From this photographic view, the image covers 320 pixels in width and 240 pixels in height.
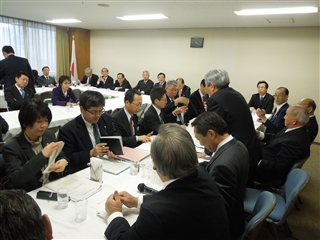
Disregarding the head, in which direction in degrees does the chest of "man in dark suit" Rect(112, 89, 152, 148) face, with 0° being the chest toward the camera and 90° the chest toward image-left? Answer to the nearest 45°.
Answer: approximately 315°

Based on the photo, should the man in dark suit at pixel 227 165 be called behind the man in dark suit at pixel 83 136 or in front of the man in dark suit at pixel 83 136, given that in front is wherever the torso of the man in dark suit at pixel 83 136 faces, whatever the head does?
in front

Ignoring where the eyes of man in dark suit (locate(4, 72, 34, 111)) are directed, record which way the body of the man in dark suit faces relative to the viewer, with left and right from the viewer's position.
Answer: facing the viewer and to the right of the viewer

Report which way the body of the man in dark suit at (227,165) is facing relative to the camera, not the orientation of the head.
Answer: to the viewer's left

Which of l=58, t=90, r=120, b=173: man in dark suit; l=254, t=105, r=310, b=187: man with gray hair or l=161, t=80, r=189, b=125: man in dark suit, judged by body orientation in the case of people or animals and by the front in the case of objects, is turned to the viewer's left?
the man with gray hair

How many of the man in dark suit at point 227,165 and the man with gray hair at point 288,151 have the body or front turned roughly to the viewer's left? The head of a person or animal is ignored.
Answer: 2

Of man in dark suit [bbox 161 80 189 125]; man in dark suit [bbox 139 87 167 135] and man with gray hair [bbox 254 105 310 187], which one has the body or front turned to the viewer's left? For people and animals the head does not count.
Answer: the man with gray hair

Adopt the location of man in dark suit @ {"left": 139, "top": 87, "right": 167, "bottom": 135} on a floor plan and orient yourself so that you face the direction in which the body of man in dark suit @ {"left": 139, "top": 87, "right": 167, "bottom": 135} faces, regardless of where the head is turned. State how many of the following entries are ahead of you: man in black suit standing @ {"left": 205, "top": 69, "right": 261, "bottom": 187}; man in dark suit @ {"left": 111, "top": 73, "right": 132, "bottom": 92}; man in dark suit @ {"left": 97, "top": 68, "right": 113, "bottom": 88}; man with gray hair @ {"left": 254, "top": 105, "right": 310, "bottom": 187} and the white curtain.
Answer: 2

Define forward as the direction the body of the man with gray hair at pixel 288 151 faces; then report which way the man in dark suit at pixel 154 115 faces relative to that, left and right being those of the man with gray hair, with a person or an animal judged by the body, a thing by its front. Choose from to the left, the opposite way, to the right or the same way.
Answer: the opposite way

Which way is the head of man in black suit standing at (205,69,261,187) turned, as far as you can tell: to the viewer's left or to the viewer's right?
to the viewer's left

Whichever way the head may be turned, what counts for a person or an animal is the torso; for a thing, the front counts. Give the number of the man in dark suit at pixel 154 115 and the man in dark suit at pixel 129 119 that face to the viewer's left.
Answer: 0

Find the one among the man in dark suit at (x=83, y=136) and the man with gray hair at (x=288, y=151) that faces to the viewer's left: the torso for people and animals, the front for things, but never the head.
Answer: the man with gray hair

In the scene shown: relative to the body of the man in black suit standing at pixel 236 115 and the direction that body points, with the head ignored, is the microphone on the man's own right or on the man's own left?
on the man's own left

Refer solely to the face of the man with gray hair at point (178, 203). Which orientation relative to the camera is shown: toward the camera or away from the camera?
away from the camera

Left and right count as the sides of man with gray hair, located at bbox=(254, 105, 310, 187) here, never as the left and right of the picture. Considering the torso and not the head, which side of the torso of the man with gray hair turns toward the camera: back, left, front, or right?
left

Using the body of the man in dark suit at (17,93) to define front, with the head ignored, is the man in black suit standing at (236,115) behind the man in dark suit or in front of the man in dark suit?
in front
